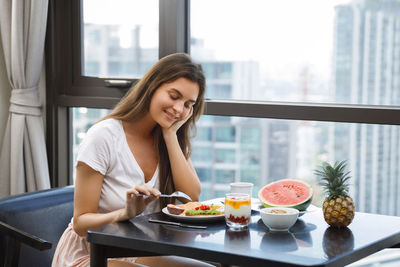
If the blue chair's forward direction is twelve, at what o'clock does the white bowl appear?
The white bowl is roughly at 12 o'clock from the blue chair.

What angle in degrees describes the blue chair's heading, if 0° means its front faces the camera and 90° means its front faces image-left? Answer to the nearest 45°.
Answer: approximately 315°

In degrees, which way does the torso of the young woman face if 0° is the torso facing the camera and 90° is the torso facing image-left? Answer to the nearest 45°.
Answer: approximately 315°

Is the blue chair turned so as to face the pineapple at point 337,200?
yes

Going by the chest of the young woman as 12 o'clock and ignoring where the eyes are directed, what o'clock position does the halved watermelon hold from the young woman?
The halved watermelon is roughly at 11 o'clock from the young woman.

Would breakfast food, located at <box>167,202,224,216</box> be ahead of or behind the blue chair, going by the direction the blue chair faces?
ahead

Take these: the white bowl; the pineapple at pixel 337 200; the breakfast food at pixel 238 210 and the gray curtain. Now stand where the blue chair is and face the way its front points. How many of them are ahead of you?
3

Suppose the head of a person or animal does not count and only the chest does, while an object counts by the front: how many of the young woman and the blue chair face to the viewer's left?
0

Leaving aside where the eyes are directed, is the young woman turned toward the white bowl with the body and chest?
yes

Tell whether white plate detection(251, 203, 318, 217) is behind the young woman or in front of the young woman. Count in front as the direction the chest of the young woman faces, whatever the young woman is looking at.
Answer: in front

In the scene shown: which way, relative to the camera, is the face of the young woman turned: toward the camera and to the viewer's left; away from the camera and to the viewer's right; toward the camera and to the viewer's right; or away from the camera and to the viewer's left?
toward the camera and to the viewer's right
